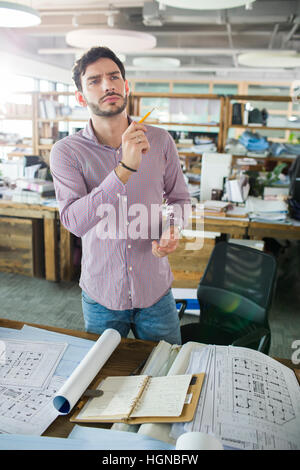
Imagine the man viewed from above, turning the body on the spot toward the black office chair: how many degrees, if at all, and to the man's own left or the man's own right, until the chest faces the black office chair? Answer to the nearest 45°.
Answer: approximately 135° to the man's own left

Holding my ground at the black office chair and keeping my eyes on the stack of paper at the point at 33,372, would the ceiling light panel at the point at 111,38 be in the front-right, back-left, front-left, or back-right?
back-right

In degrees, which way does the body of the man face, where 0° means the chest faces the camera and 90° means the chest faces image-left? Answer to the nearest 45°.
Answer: approximately 0°

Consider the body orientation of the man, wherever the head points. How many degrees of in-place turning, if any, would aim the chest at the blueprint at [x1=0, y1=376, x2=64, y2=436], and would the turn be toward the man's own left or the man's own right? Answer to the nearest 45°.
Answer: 0° — they already face it
